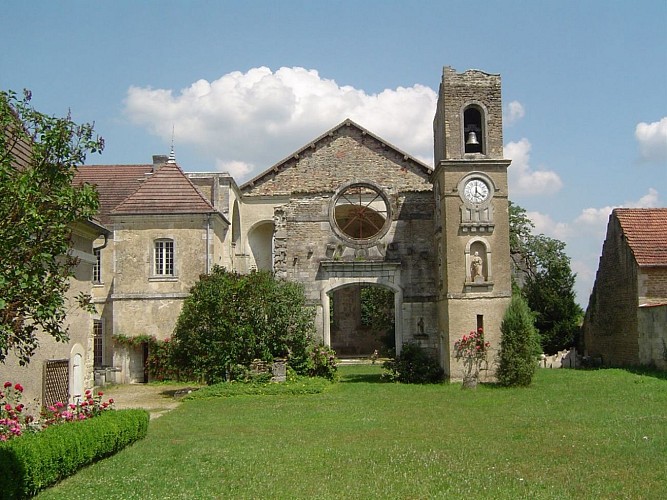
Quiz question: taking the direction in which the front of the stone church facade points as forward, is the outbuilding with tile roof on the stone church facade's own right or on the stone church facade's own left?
on the stone church facade's own left

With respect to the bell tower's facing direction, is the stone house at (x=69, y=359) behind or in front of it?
in front

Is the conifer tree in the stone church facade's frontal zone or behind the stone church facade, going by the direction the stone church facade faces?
frontal zone

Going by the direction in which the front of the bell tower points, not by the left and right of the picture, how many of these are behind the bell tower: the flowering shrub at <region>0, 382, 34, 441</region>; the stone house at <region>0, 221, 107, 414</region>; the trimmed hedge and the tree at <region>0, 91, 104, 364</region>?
0

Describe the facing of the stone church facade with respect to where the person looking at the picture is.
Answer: facing the viewer

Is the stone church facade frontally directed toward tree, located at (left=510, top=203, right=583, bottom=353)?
no

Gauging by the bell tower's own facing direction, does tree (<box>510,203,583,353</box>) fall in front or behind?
behind

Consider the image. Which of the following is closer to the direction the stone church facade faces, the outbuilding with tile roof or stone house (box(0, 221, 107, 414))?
the stone house

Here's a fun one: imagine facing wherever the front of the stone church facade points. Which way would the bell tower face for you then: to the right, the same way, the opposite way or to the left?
the same way

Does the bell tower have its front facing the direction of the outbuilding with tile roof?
no

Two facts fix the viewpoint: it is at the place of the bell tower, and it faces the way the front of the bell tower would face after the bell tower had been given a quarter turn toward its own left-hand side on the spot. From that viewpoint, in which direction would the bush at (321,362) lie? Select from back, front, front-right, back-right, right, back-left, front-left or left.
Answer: back

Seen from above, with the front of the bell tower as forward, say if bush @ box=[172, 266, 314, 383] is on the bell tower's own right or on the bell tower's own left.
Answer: on the bell tower's own right

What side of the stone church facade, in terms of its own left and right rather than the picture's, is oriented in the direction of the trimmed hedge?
front
